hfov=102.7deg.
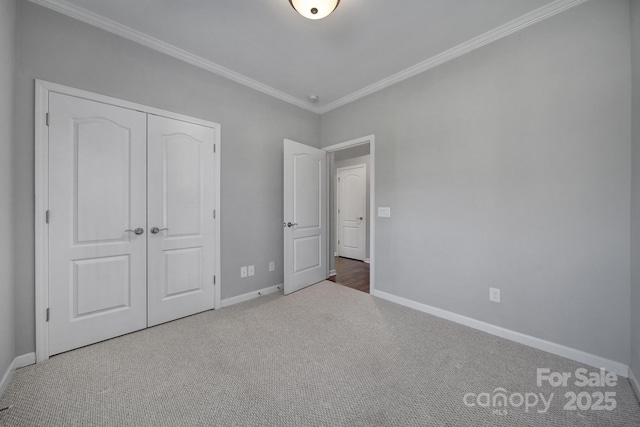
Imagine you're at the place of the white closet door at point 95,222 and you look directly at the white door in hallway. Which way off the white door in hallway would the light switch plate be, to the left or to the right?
right

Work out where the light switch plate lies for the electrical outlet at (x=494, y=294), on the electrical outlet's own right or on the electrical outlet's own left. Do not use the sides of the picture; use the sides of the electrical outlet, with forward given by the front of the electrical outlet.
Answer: on the electrical outlet's own right

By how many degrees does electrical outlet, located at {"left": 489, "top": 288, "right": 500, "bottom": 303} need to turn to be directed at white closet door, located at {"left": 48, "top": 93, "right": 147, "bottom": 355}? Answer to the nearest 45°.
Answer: approximately 45° to its right

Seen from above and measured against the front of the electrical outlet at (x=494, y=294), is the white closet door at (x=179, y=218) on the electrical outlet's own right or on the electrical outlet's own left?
on the electrical outlet's own right

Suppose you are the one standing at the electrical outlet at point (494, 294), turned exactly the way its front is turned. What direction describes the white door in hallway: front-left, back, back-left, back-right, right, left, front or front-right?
back-right

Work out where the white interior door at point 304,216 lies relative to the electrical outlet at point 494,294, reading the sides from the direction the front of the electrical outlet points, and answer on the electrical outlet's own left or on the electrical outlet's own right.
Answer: on the electrical outlet's own right
